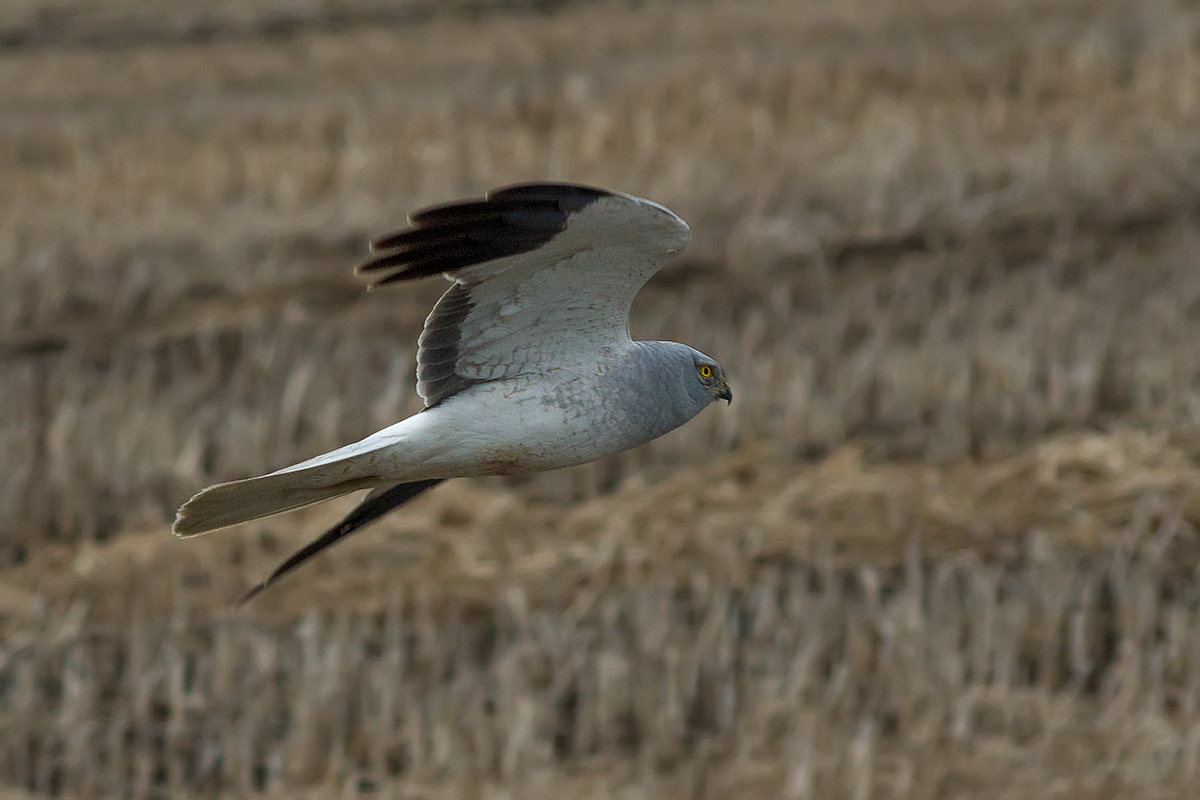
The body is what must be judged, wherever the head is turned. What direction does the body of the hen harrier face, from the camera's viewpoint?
to the viewer's right
